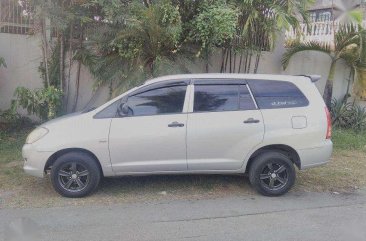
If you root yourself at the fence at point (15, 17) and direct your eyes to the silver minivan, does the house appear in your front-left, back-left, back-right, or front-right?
front-left

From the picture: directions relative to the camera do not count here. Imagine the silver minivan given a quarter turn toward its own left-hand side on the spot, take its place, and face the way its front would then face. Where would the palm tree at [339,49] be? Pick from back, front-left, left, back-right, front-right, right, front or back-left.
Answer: back-left

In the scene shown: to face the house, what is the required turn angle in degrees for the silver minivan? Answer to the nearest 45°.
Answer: approximately 135° to its right

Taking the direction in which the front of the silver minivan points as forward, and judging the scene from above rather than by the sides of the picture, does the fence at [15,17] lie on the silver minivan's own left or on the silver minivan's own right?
on the silver minivan's own right

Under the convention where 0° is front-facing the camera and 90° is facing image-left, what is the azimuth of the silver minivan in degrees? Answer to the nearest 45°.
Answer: approximately 90°

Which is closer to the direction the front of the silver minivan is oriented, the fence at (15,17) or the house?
the fence

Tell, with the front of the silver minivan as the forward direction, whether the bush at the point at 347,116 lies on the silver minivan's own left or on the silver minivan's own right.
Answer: on the silver minivan's own right

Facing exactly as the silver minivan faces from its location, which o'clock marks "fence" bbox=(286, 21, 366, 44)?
The fence is roughly at 4 o'clock from the silver minivan.
